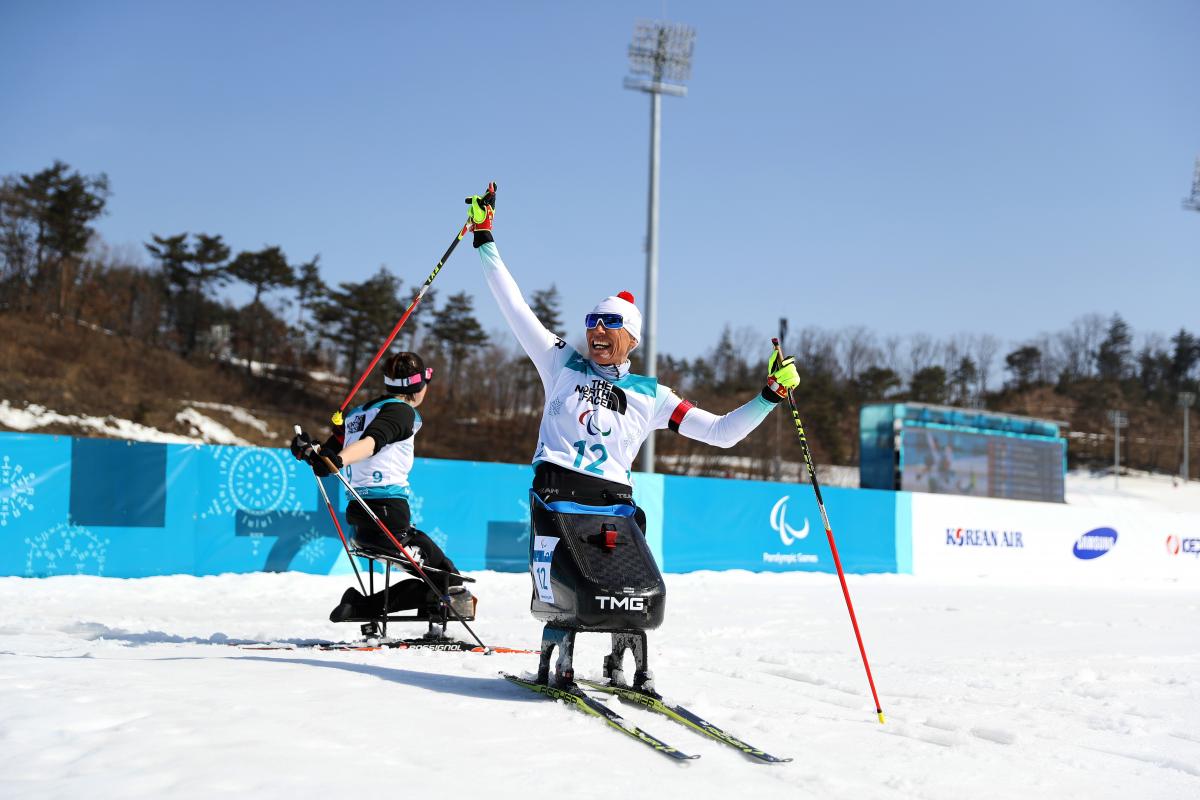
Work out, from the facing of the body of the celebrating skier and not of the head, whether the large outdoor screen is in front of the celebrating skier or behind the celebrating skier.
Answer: behind

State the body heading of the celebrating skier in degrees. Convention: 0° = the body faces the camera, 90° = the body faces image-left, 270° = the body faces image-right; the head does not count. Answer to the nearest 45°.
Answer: approximately 0°

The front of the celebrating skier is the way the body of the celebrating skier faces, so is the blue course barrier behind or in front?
behind

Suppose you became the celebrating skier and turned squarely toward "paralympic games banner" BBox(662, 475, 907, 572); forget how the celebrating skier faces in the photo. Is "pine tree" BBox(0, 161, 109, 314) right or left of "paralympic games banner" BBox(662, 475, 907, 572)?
left

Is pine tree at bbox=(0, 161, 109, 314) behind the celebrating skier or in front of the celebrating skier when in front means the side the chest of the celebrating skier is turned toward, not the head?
behind

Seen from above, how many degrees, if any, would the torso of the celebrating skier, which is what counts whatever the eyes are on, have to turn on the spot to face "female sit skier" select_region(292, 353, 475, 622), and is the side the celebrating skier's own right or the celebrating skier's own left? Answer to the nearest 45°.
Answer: approximately 135° to the celebrating skier's own right
